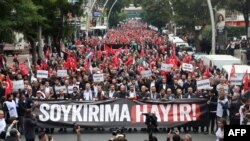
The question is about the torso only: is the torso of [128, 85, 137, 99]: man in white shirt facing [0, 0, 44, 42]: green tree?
no

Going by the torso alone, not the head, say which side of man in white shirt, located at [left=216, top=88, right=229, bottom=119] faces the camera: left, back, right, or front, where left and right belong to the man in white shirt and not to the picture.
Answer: front

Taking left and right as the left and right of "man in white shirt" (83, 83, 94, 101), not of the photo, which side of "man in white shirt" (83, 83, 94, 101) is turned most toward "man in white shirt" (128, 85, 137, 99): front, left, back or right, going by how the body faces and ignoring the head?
left

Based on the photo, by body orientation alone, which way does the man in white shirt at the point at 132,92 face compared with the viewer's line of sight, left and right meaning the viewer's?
facing the viewer

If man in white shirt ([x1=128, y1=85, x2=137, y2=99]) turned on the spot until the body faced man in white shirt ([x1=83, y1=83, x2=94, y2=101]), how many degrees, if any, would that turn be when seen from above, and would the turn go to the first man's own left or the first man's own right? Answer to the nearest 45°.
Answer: approximately 90° to the first man's own right

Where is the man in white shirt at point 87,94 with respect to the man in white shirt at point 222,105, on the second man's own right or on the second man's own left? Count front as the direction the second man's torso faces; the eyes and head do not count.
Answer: on the second man's own right

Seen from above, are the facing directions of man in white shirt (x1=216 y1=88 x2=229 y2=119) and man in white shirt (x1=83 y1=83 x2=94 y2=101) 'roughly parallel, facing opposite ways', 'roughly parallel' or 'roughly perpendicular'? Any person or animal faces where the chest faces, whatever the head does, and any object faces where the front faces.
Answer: roughly parallel

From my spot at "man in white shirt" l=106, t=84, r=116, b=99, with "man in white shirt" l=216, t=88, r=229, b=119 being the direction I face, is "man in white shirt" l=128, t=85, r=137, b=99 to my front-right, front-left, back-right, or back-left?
front-left

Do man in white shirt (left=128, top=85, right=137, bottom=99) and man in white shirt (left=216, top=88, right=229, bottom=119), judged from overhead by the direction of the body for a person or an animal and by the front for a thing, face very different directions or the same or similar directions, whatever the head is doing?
same or similar directions

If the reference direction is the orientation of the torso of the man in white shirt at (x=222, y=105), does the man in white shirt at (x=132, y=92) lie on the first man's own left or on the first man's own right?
on the first man's own right

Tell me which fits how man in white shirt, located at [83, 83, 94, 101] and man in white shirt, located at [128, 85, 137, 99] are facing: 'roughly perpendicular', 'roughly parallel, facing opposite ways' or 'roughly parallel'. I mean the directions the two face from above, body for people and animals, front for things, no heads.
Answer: roughly parallel

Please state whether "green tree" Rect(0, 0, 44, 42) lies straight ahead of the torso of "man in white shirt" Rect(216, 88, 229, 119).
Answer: no
